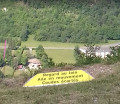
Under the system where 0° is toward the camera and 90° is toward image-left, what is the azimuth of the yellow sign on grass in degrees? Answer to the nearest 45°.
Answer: approximately 0°
